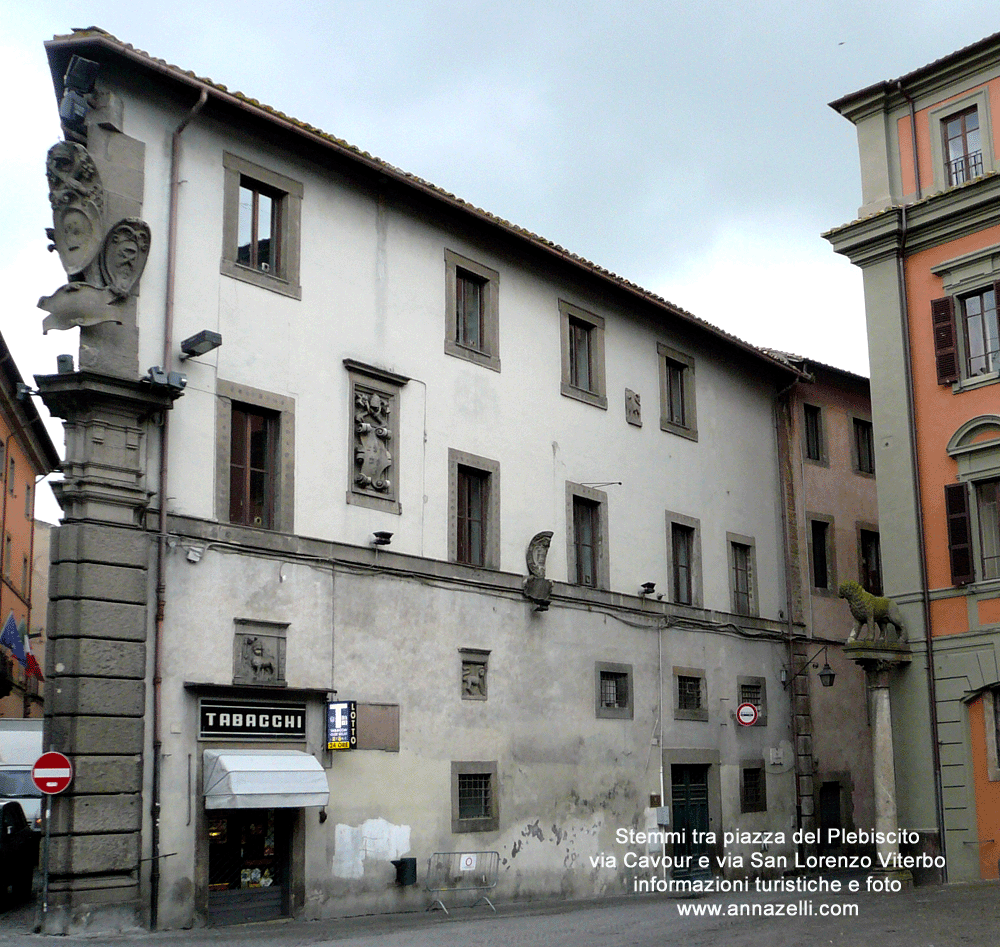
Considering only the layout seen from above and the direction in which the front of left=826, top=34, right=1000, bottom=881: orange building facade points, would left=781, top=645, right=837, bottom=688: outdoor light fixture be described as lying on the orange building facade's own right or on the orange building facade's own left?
on the orange building facade's own right

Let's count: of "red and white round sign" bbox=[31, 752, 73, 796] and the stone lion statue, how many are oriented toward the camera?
1

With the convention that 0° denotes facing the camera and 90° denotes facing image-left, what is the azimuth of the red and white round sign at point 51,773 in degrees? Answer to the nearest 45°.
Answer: approximately 0°

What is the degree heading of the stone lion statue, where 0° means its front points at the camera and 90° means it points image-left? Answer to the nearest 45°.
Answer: approximately 90°

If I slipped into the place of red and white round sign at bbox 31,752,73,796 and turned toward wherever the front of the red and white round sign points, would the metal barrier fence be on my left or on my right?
on my left

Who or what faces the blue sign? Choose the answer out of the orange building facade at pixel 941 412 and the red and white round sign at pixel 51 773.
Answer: the orange building facade
